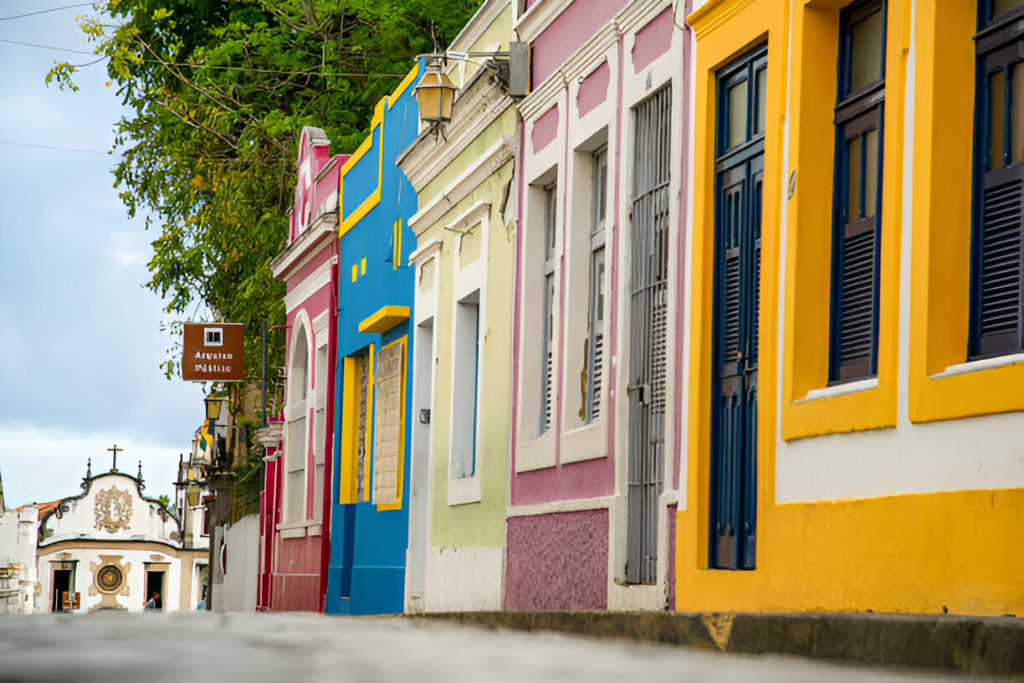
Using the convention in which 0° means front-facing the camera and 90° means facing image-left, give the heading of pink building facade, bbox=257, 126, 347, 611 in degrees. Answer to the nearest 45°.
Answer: approximately 45°

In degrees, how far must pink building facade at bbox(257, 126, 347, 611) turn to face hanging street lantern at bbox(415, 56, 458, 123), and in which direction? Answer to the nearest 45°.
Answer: approximately 45° to its left

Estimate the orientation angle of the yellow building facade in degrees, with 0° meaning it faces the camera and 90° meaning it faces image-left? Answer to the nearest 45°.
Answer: approximately 45°

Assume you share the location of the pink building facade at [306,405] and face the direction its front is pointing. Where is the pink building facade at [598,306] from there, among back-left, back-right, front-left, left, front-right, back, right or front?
front-left

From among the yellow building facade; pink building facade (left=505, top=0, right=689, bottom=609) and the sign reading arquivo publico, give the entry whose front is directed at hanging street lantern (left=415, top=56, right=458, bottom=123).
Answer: the sign reading arquivo publico

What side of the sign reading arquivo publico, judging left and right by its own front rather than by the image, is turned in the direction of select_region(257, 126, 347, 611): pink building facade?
front

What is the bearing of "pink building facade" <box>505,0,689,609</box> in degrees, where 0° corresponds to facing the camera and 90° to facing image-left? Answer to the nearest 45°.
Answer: approximately 45°

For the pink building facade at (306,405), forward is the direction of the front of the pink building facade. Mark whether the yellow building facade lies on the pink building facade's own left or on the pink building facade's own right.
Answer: on the pink building facade's own left

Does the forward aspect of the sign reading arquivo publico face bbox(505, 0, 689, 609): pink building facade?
yes
